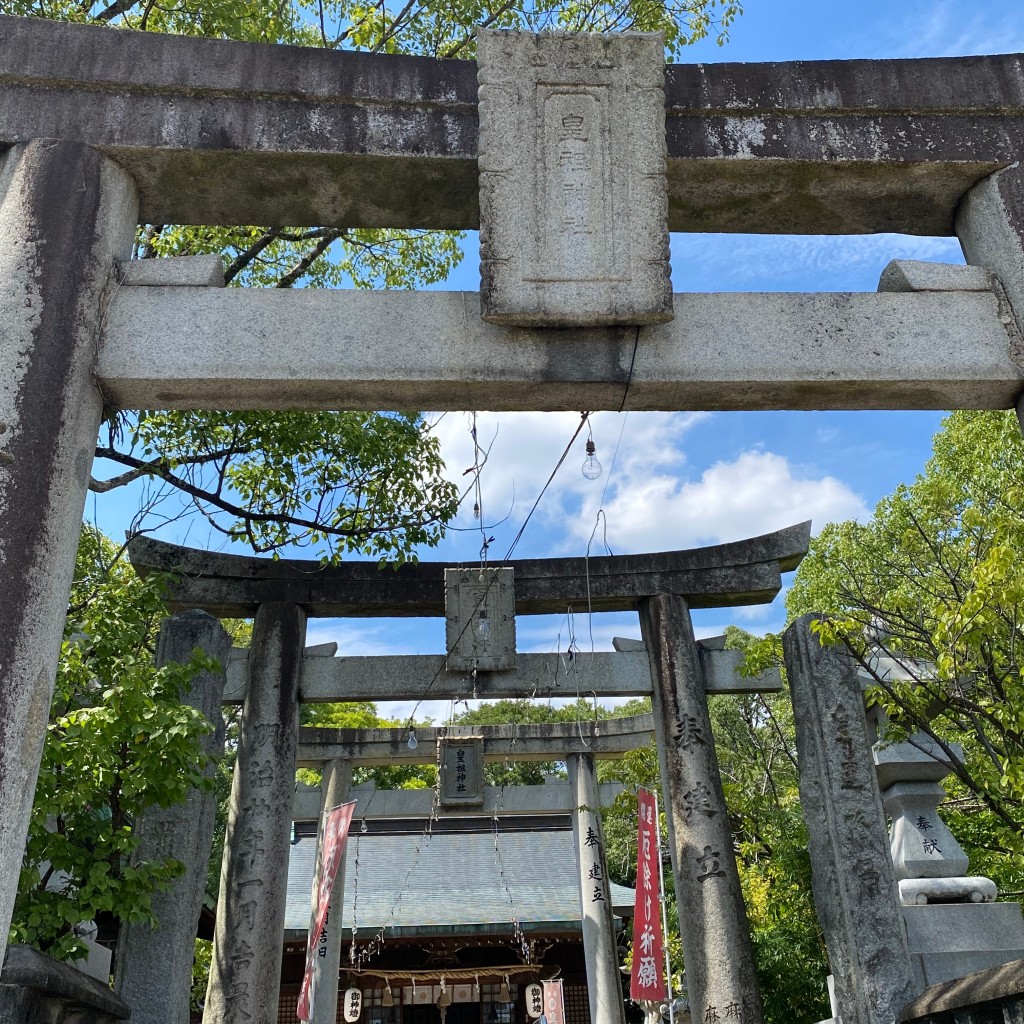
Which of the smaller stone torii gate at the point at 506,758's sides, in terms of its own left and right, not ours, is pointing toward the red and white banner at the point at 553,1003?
back

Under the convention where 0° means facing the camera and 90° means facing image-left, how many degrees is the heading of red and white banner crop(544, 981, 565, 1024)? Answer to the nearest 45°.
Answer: approximately 0°

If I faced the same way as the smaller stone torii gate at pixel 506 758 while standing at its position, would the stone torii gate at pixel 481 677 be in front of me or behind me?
in front

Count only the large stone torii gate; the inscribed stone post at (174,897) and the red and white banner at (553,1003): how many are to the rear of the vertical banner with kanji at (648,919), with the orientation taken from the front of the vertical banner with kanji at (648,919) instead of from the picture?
1

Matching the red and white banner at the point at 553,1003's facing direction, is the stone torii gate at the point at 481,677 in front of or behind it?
in front

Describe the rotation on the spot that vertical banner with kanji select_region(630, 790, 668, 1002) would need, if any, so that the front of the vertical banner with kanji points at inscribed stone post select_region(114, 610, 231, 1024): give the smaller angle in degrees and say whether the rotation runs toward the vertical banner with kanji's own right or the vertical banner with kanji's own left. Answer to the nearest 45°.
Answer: approximately 45° to the vertical banner with kanji's own right

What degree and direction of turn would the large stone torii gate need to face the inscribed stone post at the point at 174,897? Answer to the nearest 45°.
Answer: approximately 135° to its right

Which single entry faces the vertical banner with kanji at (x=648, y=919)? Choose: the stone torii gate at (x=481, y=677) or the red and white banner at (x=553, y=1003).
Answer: the red and white banner

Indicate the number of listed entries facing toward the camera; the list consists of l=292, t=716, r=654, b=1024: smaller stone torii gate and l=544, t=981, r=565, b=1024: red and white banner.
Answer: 2
